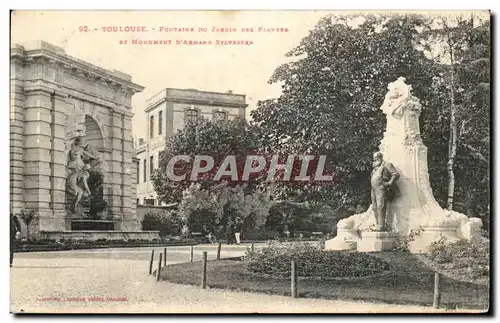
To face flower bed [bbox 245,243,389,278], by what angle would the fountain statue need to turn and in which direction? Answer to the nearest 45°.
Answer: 0° — it already faces it

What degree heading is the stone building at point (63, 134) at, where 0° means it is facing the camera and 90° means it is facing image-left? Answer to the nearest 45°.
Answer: approximately 315°

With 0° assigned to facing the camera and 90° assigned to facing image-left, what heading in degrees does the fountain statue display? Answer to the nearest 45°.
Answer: approximately 315°

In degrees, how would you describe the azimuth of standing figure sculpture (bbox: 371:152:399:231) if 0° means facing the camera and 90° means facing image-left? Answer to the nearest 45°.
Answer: approximately 45°

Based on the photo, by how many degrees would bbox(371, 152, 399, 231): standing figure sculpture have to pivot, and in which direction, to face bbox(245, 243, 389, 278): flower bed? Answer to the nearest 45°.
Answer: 0° — it already faces it
